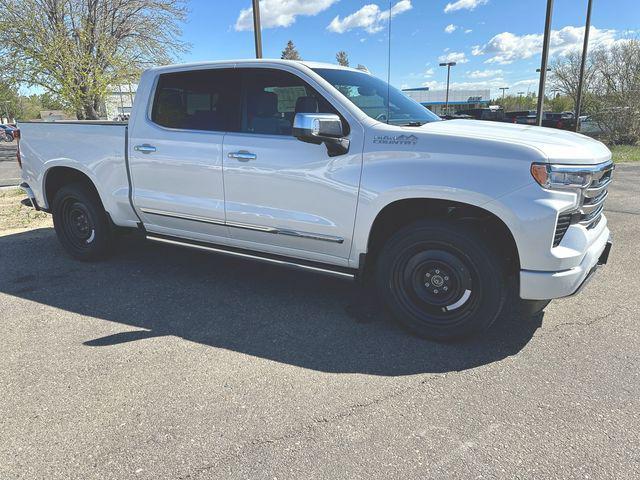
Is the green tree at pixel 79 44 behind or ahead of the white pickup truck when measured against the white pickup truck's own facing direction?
behind

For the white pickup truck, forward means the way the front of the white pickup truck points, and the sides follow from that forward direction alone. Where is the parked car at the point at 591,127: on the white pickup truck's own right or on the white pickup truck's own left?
on the white pickup truck's own left

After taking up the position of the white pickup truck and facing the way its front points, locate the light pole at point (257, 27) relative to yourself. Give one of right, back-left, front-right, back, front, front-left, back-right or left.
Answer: back-left

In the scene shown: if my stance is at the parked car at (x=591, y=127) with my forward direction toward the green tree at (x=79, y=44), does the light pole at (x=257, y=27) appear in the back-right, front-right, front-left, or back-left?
front-left

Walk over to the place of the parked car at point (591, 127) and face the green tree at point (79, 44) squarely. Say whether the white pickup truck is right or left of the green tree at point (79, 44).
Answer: left

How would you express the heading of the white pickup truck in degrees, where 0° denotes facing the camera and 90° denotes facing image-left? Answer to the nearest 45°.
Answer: approximately 315°

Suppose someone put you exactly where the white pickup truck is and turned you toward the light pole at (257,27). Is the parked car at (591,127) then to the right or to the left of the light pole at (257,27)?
right
